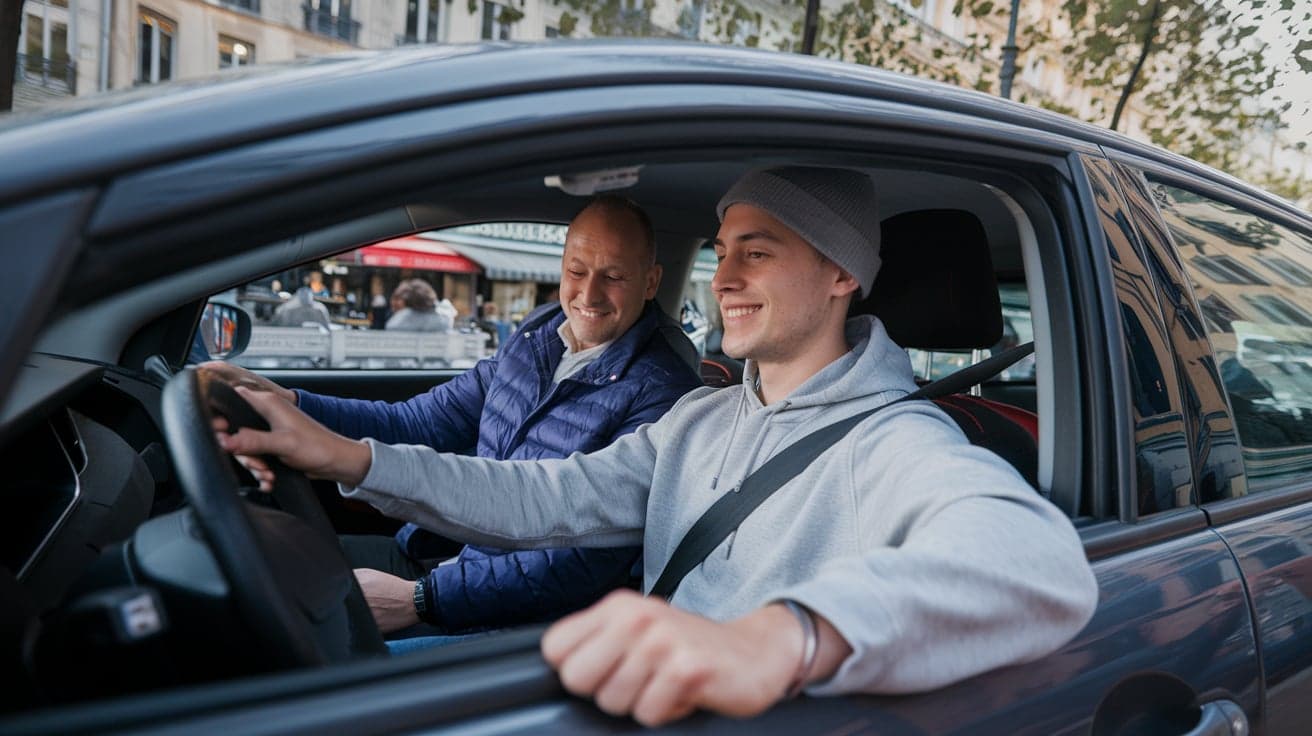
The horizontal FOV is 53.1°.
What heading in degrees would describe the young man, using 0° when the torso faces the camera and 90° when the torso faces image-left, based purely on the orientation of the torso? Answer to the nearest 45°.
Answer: approximately 45°

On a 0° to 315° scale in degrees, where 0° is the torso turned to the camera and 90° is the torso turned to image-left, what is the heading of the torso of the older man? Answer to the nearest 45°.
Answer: approximately 45°
